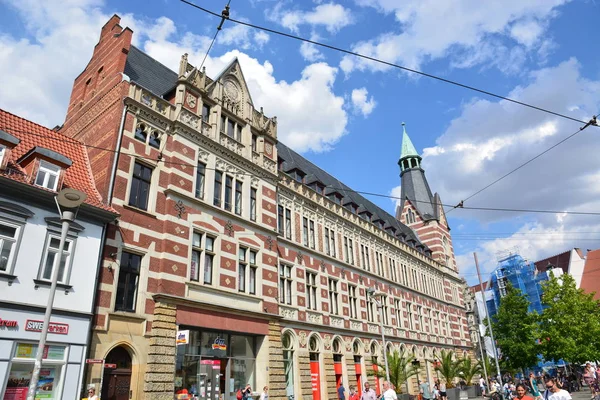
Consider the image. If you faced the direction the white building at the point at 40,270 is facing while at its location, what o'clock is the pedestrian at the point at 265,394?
The pedestrian is roughly at 10 o'clock from the white building.

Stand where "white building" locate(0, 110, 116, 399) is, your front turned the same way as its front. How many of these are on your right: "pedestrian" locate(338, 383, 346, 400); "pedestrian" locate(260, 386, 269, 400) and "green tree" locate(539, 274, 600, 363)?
0

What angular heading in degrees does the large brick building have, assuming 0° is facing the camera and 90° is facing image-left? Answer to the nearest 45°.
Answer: approximately 315°

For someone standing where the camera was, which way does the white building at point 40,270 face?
facing the viewer and to the right of the viewer

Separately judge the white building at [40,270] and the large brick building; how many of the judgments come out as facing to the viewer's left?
0

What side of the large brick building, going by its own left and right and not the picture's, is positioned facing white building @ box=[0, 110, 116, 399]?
right

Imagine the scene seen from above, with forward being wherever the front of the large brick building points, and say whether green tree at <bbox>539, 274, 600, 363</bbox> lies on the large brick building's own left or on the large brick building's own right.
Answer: on the large brick building's own left

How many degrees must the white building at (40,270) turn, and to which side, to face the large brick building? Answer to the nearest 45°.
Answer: approximately 90° to its left

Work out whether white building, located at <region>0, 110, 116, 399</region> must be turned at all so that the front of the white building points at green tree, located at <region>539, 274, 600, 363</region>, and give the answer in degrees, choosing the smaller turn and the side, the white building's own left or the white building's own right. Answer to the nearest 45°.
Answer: approximately 45° to the white building's own left

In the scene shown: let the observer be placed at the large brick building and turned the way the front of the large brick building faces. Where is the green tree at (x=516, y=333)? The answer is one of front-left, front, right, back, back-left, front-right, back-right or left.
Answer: left

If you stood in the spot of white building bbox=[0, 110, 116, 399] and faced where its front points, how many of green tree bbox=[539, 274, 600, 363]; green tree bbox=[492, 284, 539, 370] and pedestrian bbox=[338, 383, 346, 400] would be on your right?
0

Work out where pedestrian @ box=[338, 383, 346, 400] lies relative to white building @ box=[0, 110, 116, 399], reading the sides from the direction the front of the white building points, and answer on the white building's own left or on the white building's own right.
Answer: on the white building's own left

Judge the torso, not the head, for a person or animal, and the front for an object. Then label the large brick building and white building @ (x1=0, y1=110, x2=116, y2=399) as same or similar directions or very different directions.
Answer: same or similar directions
